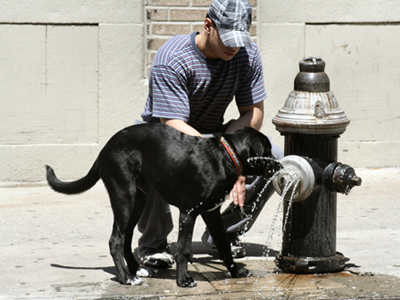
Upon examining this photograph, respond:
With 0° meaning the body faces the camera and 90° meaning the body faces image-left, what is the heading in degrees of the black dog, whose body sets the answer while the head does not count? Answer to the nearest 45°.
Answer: approximately 270°

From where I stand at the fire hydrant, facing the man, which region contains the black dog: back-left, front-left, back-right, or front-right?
front-left

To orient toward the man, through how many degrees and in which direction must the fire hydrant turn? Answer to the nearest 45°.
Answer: approximately 45° to its right

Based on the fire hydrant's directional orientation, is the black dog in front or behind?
in front

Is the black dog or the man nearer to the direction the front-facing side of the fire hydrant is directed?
the black dog

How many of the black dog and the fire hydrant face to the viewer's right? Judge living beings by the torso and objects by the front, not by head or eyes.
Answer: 1

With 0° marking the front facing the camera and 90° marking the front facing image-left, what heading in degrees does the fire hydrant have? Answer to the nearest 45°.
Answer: approximately 45°

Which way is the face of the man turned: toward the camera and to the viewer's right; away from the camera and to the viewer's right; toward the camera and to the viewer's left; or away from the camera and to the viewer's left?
toward the camera and to the viewer's right

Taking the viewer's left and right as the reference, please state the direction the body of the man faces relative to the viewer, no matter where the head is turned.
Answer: facing the viewer and to the right of the viewer

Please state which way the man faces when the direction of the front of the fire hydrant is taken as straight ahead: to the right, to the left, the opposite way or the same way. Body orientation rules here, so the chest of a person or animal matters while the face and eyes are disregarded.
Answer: to the left

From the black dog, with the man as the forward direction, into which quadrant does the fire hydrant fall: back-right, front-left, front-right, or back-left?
front-right

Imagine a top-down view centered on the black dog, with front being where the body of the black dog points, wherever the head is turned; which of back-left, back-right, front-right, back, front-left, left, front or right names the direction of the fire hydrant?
front
